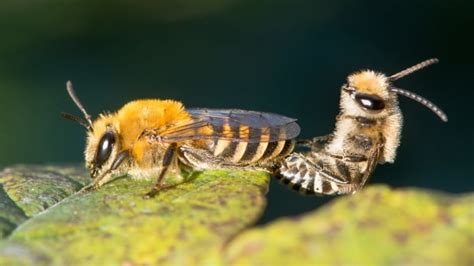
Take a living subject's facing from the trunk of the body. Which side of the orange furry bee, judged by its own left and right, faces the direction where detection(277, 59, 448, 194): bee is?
back

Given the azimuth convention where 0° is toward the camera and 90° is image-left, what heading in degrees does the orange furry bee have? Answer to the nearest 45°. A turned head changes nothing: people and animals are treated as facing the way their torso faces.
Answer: approximately 90°
